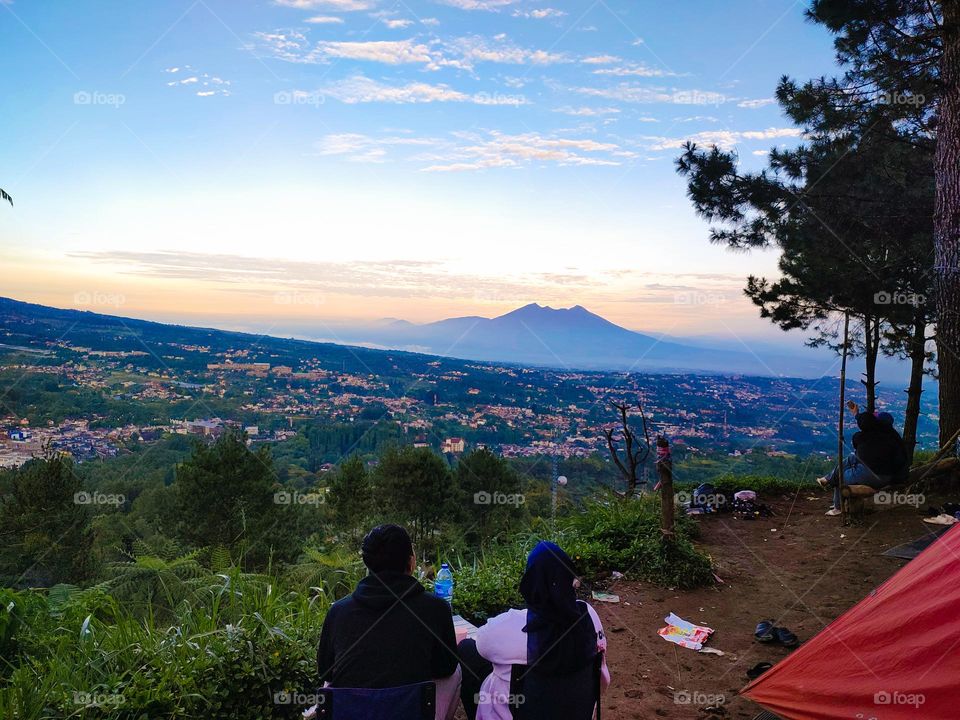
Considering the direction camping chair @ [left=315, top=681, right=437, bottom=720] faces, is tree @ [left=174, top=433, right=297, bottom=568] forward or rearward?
forward

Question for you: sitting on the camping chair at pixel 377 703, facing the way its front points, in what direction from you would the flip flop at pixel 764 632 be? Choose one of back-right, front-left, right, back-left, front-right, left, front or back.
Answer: front-right

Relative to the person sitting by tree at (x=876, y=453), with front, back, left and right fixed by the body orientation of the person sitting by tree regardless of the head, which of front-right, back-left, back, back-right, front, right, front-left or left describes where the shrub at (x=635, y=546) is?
front-left

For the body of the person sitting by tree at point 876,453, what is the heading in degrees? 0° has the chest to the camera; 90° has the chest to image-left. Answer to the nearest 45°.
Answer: approximately 90°

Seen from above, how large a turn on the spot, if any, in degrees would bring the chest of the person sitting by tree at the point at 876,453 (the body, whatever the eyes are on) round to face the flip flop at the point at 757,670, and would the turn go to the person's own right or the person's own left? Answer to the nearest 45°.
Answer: approximately 90° to the person's own left

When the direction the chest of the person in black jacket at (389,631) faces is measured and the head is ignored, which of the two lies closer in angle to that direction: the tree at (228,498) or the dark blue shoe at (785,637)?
the tree

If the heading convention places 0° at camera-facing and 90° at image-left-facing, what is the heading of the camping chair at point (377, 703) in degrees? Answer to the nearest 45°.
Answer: approximately 180°

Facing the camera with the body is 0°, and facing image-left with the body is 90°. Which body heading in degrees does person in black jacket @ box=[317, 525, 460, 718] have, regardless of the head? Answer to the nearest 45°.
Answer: approximately 180°

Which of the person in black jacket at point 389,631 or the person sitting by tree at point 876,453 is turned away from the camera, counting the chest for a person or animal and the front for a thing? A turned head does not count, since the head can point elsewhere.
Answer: the person in black jacket
